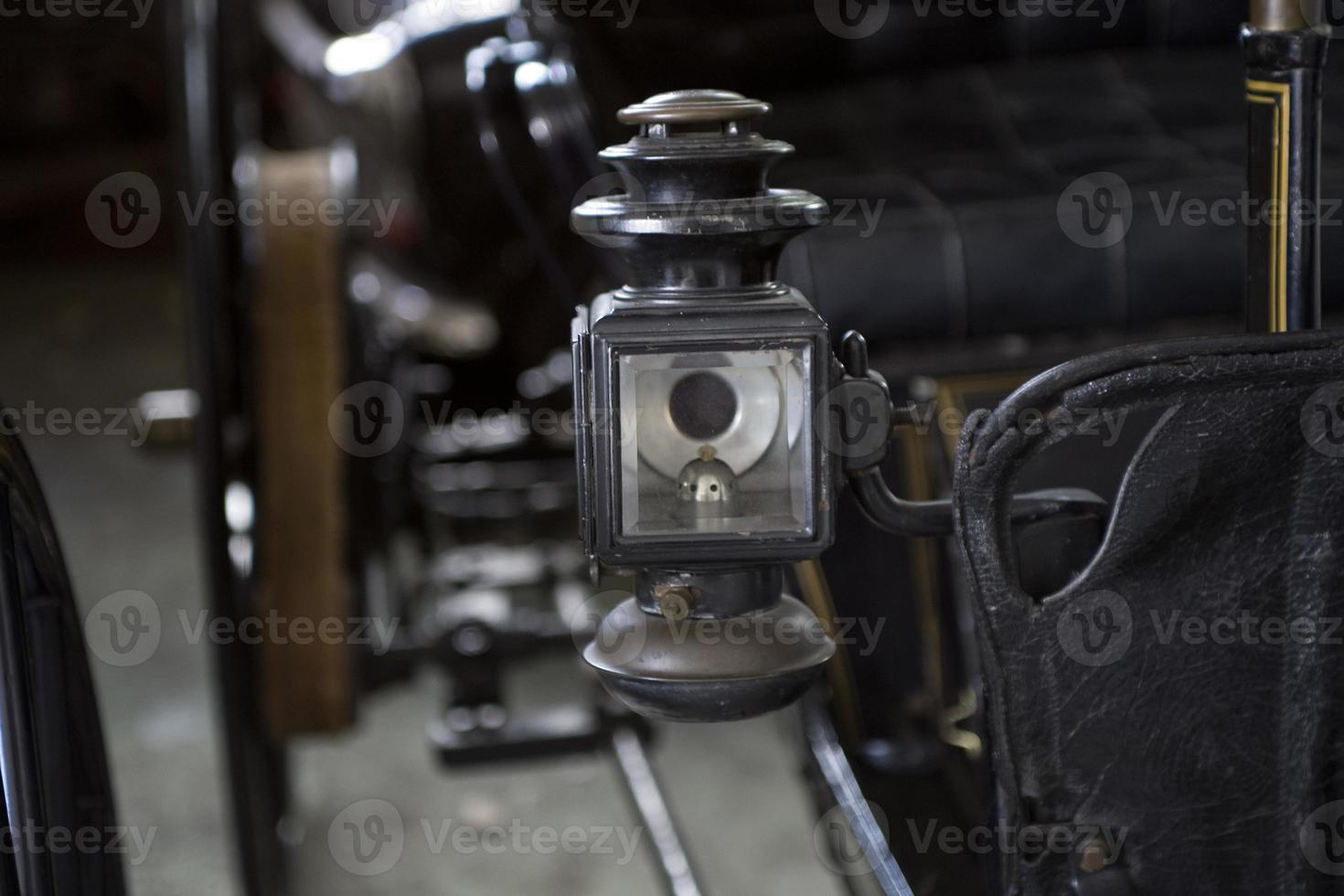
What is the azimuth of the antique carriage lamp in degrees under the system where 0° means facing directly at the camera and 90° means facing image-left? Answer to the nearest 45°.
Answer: approximately 0°
